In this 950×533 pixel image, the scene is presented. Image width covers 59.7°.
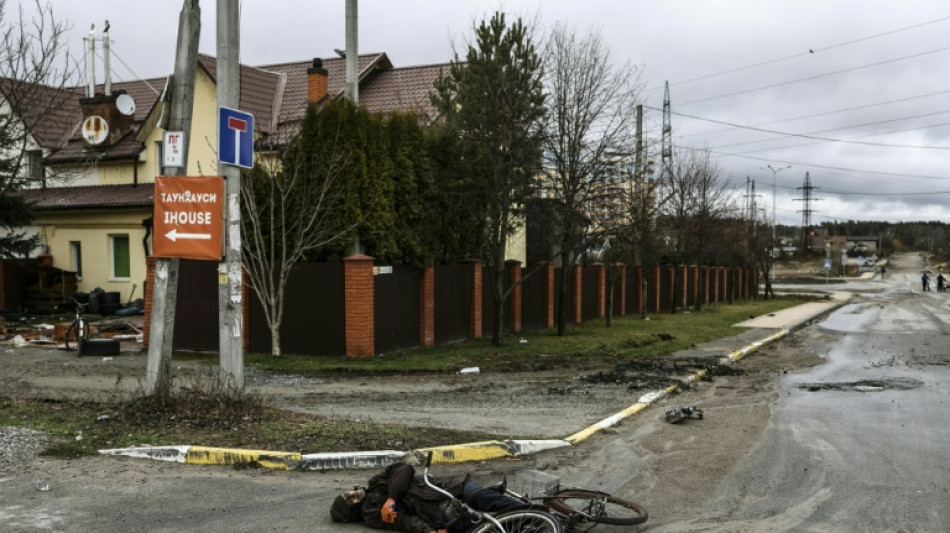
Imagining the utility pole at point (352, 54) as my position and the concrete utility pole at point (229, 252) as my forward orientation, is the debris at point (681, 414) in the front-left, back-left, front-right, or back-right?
front-left

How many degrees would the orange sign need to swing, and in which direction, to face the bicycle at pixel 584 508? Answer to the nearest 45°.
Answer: approximately 45° to its left

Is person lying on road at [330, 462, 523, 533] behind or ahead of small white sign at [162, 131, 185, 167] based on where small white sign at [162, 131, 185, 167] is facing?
ahead

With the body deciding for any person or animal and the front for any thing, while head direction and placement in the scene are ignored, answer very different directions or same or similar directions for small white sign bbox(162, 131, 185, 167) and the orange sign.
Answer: same or similar directions

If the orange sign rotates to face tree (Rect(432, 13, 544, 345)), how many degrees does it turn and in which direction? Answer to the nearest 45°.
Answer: approximately 135° to its left

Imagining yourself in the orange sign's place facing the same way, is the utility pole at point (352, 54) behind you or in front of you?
behind

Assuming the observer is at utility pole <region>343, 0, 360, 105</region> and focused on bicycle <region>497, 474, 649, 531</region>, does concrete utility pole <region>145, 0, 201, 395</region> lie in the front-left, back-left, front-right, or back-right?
front-right

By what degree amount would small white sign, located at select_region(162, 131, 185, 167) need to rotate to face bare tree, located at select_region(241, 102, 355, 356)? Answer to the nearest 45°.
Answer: approximately 180°

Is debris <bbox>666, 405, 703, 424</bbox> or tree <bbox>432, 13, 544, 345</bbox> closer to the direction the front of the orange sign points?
the debris

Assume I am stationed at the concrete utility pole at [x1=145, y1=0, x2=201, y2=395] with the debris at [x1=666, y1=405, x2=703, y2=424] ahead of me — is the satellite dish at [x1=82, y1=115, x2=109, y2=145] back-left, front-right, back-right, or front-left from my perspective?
back-left

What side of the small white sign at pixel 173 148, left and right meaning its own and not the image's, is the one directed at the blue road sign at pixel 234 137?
left

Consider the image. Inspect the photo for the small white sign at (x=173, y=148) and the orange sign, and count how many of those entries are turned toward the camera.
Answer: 2

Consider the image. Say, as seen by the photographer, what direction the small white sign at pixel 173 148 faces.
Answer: facing the viewer
